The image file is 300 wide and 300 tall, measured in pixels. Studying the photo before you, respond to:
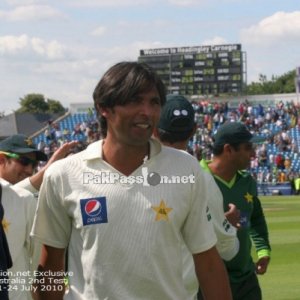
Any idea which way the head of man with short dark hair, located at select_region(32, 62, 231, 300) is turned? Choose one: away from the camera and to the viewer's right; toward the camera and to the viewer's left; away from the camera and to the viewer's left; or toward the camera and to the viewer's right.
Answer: toward the camera and to the viewer's right

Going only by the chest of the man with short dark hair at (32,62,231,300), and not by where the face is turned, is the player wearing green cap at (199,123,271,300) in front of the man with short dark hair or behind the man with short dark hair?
behind

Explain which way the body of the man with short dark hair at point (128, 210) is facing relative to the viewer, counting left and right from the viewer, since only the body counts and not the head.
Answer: facing the viewer

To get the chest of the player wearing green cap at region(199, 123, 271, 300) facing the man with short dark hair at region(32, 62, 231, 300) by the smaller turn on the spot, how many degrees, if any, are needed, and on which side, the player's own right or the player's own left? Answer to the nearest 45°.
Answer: approximately 45° to the player's own right
